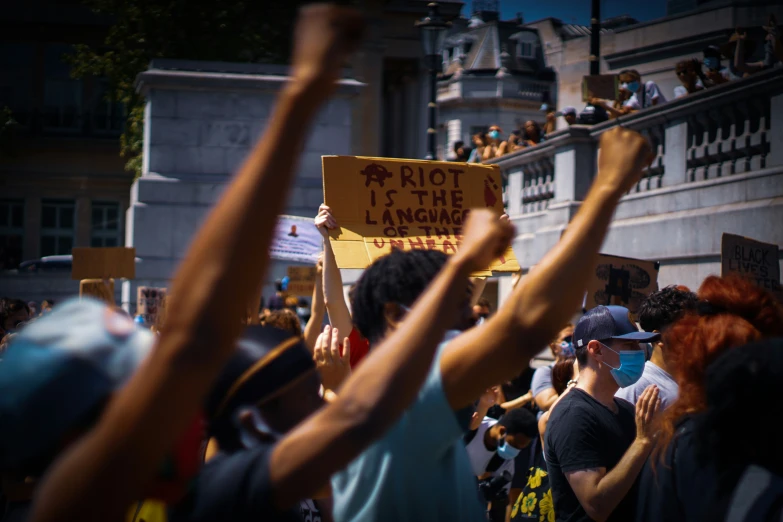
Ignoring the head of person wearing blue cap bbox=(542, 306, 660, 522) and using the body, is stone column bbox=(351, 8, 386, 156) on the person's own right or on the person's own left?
on the person's own left

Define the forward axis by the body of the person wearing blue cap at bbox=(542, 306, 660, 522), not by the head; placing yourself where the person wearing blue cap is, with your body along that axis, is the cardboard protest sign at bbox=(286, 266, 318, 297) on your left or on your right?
on your left

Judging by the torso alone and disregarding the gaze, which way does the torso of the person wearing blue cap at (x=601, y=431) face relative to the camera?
to the viewer's right

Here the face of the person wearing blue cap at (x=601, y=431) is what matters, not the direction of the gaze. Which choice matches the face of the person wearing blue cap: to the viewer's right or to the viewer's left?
to the viewer's right
